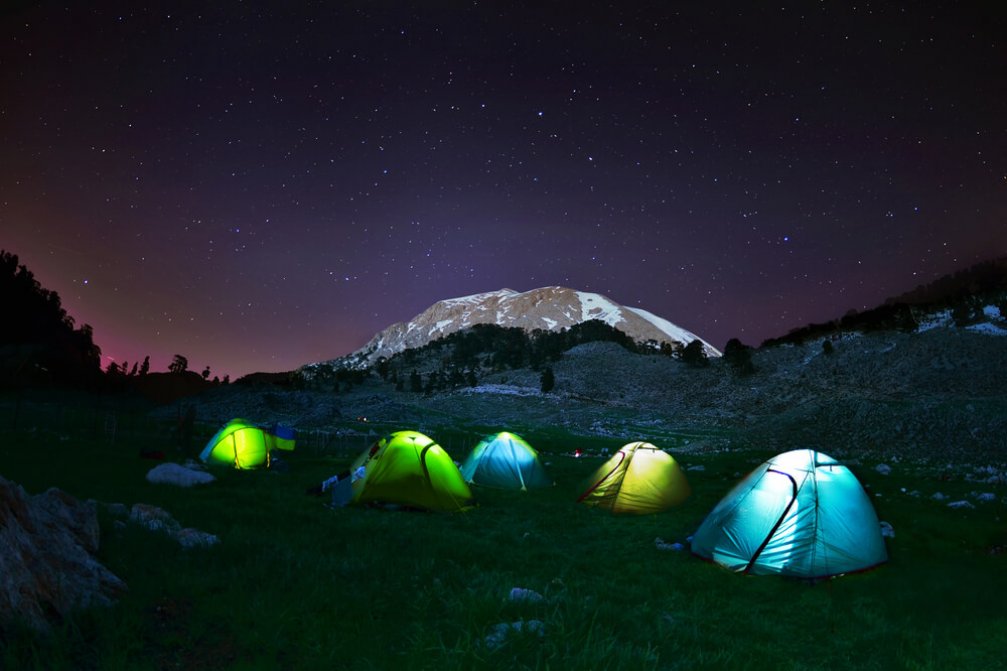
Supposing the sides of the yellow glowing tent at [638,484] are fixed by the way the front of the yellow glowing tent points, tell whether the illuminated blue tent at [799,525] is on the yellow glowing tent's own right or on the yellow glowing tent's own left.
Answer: on the yellow glowing tent's own left

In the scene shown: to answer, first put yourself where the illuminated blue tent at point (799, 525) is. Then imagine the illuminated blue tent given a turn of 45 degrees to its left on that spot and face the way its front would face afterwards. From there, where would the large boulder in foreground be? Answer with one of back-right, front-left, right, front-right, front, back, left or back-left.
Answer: front-right

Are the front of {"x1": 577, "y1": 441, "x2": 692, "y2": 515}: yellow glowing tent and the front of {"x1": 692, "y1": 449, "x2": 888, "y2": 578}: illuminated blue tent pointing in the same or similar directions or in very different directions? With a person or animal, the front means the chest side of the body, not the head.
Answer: same or similar directions

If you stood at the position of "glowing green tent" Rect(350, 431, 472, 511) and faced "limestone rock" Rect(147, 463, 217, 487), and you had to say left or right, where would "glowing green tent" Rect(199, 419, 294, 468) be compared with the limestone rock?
right

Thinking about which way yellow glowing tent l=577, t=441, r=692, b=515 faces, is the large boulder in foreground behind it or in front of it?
in front

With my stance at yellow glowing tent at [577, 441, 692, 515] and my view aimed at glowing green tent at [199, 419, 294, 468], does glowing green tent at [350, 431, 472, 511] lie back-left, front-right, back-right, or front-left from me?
front-left

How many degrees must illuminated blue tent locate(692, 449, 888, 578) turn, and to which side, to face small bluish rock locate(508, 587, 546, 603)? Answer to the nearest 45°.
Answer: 0° — it already faces it

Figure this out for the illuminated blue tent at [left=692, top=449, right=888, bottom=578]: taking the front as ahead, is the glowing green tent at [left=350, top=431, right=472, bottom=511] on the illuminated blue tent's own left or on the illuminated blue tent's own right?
on the illuminated blue tent's own right

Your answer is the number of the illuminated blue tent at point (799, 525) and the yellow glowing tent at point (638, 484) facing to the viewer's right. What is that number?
0

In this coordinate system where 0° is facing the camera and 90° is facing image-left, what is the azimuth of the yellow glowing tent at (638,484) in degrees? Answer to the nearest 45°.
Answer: approximately 45°

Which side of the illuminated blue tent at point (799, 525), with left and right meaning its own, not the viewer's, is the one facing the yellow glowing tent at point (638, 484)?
right

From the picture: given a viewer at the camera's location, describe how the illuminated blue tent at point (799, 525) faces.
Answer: facing the viewer and to the left of the viewer
